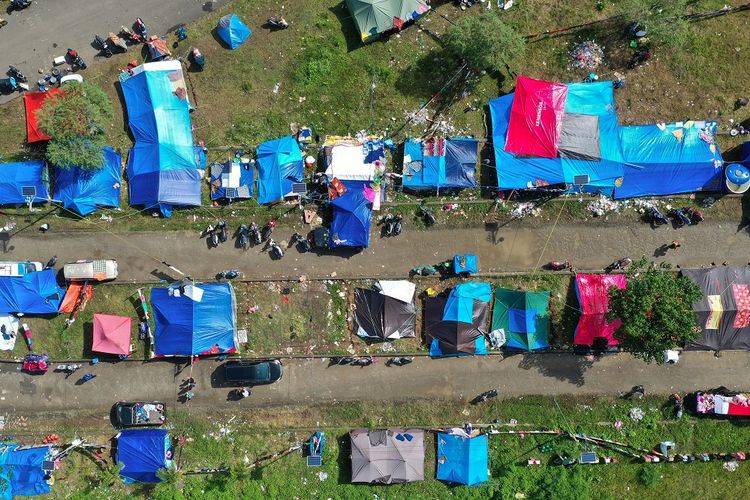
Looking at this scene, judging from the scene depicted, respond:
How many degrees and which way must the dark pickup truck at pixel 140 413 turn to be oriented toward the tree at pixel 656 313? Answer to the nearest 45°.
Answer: approximately 135° to its left

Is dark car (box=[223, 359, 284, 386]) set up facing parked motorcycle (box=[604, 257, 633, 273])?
yes

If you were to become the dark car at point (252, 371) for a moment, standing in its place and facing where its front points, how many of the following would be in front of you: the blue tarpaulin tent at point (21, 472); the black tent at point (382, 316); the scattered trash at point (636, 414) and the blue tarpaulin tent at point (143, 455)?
2

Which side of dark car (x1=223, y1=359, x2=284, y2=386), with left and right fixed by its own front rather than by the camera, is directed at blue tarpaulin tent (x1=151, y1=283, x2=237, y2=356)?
back

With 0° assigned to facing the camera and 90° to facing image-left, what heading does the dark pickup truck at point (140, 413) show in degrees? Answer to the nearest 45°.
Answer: approximately 90°

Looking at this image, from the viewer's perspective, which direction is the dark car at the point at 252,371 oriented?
to the viewer's right

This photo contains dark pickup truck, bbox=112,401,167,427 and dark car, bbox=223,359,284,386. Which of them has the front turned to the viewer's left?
dark pickup truck, bbox=112,401,167,427
